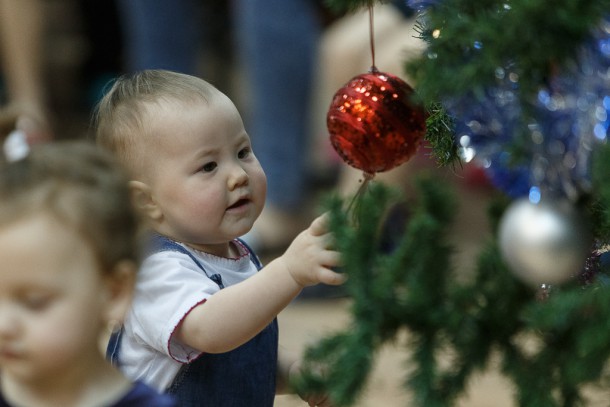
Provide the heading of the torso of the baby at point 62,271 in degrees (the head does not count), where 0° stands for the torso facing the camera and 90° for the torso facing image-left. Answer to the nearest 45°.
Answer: approximately 45°

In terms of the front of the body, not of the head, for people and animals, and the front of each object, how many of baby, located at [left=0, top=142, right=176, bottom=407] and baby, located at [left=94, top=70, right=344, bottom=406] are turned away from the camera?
0

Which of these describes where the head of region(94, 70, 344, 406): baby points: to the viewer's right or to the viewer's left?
to the viewer's right

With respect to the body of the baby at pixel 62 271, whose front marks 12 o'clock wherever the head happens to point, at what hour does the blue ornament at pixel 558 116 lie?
The blue ornament is roughly at 8 o'clock from the baby.

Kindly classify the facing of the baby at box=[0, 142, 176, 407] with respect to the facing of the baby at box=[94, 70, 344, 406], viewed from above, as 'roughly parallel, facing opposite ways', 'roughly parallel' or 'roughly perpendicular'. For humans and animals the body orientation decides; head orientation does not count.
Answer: roughly perpendicular

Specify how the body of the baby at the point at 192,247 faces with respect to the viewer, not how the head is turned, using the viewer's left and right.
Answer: facing the viewer and to the right of the viewer

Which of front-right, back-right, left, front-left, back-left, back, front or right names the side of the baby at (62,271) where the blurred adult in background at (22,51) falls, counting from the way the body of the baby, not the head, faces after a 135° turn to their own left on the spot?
left

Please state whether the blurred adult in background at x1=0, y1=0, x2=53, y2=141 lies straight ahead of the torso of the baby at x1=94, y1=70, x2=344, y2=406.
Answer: no
